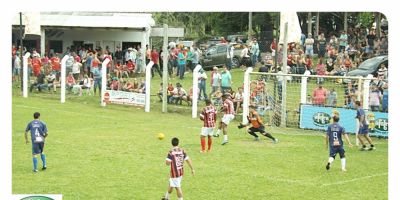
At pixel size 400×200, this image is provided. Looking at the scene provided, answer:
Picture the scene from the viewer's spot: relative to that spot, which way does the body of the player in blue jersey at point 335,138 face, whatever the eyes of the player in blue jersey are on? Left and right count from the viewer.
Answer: facing away from the viewer

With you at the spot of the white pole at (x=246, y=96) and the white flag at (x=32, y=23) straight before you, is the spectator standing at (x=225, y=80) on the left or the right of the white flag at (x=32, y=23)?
right

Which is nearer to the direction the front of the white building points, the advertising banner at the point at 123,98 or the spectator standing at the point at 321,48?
the advertising banner

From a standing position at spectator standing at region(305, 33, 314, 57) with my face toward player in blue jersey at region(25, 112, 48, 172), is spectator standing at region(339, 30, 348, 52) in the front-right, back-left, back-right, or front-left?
back-left

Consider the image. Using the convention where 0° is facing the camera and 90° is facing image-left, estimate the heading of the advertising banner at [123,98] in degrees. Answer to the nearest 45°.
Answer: approximately 0°

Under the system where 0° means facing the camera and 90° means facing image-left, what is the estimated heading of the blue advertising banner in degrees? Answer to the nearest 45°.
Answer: approximately 0°

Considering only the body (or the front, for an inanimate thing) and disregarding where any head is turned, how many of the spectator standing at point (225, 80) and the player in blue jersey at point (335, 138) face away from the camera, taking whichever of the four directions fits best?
1
